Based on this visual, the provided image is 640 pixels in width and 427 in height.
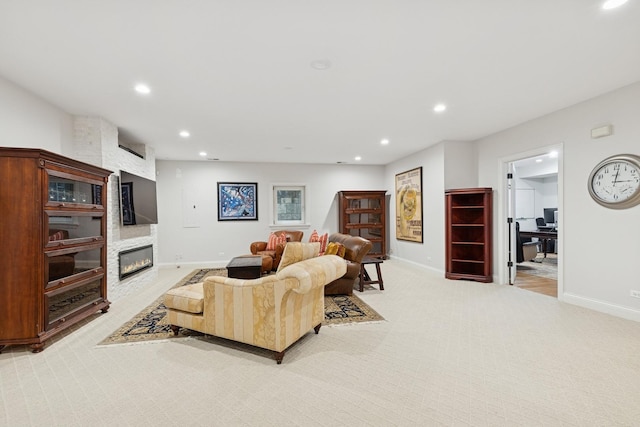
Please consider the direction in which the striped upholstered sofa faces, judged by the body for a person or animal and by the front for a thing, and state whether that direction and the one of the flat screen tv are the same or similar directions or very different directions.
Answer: very different directions

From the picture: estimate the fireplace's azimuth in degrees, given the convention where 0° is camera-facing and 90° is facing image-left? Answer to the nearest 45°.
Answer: approximately 315°

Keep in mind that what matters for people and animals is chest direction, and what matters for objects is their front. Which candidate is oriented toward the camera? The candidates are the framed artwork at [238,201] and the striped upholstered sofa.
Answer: the framed artwork

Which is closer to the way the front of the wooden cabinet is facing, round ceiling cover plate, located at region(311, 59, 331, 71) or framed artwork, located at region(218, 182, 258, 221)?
the round ceiling cover plate

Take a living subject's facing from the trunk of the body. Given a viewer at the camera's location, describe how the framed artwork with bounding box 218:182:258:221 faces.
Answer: facing the viewer

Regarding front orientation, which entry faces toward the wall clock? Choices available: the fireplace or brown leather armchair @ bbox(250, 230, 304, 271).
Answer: the fireplace

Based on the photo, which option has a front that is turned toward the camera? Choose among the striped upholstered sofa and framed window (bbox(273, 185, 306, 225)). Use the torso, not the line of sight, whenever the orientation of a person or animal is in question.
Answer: the framed window

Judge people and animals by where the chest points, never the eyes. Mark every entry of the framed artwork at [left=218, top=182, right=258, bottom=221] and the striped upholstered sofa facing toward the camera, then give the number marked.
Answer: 1

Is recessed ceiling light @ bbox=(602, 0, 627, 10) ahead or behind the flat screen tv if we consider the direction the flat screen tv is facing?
ahead

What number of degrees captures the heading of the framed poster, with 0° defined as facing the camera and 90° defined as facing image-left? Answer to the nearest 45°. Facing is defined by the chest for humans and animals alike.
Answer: approximately 45°

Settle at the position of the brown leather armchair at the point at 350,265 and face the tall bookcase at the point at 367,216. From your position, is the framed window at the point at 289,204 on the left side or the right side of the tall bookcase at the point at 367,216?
left

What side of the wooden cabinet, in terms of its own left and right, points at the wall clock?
front

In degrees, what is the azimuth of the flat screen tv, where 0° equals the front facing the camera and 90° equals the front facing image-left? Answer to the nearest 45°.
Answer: approximately 315°

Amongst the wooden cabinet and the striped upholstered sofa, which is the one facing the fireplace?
the striped upholstered sofa

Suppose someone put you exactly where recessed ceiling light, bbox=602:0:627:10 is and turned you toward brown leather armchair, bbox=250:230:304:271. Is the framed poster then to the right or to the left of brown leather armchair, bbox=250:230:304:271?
right

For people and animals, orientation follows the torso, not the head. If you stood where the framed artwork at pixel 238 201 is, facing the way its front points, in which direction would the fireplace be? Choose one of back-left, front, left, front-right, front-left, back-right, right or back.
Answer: front-right
